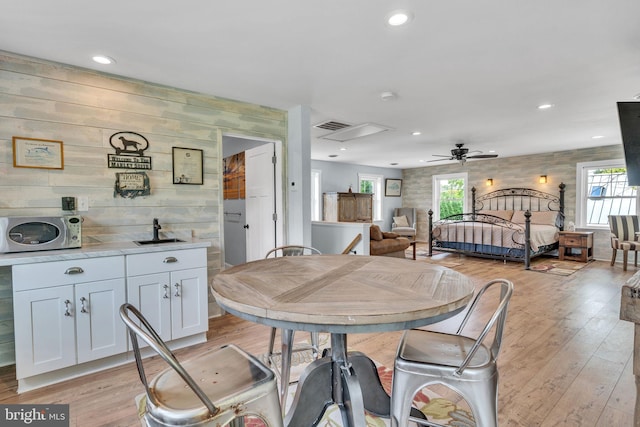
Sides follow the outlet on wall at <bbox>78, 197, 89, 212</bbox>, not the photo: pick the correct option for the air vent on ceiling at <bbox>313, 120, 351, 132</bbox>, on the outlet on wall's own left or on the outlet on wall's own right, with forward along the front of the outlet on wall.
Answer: on the outlet on wall's own left

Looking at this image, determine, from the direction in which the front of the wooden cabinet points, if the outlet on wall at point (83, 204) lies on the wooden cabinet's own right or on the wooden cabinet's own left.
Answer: on the wooden cabinet's own right

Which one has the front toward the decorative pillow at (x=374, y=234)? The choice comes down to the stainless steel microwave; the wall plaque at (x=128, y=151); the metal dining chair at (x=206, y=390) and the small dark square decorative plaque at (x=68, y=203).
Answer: the metal dining chair

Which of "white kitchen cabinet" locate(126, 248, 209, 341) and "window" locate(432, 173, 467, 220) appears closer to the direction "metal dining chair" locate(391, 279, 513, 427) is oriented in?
the white kitchen cabinet

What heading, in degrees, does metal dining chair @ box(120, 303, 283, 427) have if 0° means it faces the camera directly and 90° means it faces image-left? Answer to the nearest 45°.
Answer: approximately 225°

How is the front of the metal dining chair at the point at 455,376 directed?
to the viewer's left
